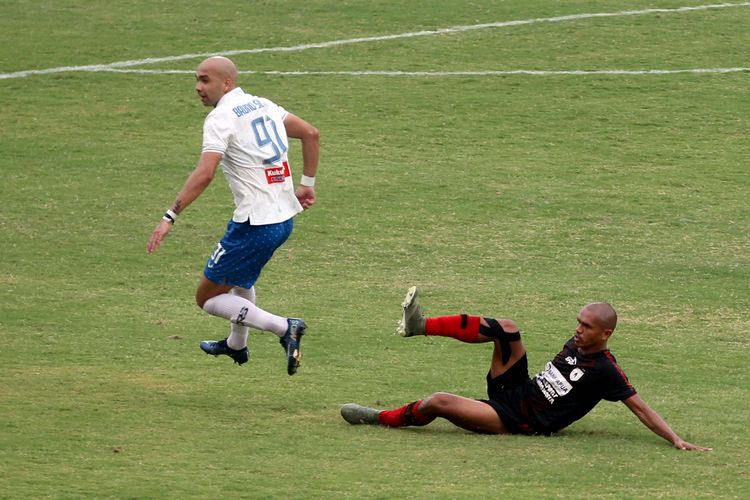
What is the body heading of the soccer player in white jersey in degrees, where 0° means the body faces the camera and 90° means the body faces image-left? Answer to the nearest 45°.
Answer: approximately 135°

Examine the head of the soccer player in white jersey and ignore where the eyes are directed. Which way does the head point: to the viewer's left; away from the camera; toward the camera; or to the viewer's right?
to the viewer's left

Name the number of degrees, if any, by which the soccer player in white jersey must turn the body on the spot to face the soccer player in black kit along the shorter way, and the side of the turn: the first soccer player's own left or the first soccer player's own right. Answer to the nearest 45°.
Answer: approximately 180°
